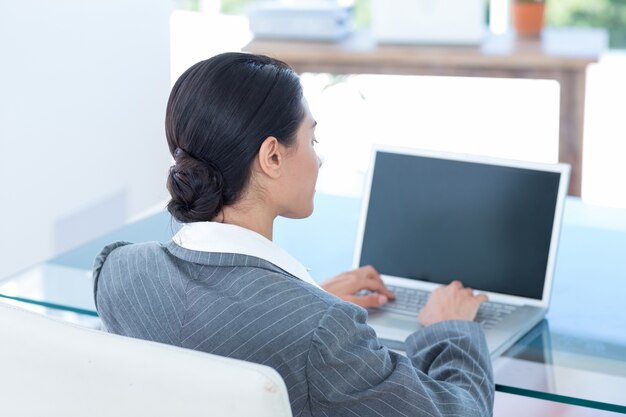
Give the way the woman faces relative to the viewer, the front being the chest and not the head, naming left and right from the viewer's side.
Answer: facing away from the viewer and to the right of the viewer

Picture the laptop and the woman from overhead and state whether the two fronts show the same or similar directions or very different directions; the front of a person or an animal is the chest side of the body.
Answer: very different directions

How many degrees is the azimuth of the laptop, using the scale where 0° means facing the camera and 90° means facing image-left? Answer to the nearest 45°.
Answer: approximately 45°

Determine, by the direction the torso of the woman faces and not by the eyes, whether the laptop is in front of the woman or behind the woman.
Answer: in front

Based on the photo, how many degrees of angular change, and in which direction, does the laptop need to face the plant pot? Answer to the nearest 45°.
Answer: approximately 135° to its right

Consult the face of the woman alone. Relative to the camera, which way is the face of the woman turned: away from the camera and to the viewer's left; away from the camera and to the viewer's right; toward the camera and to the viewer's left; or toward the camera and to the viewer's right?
away from the camera and to the viewer's right

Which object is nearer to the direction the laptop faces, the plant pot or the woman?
the woman

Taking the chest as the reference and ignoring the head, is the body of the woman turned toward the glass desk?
yes
